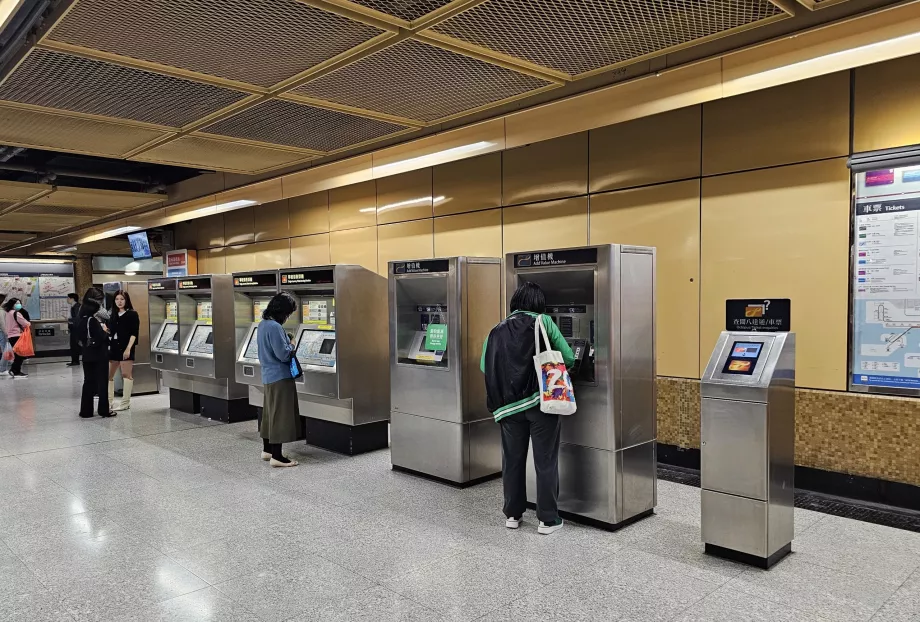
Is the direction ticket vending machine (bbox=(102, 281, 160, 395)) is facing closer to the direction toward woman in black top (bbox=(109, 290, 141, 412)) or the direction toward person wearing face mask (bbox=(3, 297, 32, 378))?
the woman in black top

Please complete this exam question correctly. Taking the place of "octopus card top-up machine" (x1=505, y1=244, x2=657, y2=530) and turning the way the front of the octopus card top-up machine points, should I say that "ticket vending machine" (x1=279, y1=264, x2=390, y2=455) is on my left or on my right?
on my right

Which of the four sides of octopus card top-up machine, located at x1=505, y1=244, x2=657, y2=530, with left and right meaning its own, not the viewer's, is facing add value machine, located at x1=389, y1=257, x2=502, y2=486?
right

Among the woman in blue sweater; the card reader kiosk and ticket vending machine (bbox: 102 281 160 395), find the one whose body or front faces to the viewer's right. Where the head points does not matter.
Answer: the woman in blue sweater

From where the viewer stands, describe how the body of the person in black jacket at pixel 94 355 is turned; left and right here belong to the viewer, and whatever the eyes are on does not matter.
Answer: facing to the right of the viewer

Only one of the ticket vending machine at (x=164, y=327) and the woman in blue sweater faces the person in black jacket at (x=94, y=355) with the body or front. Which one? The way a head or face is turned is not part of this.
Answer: the ticket vending machine

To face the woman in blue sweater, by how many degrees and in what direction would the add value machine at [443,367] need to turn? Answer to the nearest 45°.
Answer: approximately 45° to its right

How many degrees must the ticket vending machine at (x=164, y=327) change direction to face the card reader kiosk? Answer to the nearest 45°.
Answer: approximately 45° to its left

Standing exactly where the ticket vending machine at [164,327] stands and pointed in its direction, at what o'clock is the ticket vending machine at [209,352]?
the ticket vending machine at [209,352] is roughly at 10 o'clock from the ticket vending machine at [164,327].

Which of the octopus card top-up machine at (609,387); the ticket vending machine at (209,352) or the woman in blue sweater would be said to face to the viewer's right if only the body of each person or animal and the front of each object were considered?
the woman in blue sweater

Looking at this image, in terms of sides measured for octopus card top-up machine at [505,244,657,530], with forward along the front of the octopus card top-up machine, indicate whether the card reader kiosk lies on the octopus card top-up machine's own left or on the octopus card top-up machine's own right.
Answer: on the octopus card top-up machine's own left

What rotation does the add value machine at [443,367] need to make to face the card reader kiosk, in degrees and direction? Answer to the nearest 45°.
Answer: approximately 90° to its left

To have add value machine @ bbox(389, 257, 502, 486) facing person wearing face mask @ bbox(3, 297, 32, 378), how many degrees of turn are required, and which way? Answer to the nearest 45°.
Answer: approximately 90° to its right
